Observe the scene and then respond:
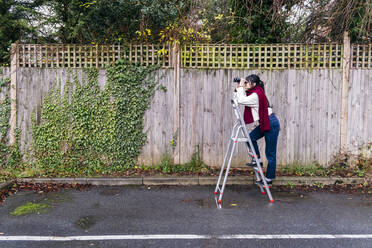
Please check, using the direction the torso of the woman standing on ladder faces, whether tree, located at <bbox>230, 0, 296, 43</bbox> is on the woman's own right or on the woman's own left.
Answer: on the woman's own right

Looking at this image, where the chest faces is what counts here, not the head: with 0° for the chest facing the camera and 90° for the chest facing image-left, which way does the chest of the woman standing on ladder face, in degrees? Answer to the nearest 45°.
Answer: approximately 90°

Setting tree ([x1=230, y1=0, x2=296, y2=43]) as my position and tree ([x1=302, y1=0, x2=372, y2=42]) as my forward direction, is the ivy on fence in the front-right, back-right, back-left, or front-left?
back-right

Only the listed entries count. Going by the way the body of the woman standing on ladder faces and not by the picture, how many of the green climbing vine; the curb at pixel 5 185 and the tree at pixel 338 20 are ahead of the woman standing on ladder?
2

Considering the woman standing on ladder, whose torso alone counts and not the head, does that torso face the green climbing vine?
yes

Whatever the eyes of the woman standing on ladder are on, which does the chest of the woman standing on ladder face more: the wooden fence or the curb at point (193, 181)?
the curb

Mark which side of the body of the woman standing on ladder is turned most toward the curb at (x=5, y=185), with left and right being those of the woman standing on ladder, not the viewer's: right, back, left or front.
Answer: front

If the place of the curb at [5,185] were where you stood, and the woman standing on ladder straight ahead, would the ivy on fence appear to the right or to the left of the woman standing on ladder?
left

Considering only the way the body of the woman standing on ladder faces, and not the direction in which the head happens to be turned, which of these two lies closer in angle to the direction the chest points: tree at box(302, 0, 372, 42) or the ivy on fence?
the ivy on fence

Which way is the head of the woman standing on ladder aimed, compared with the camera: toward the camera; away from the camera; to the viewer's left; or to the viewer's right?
to the viewer's left
